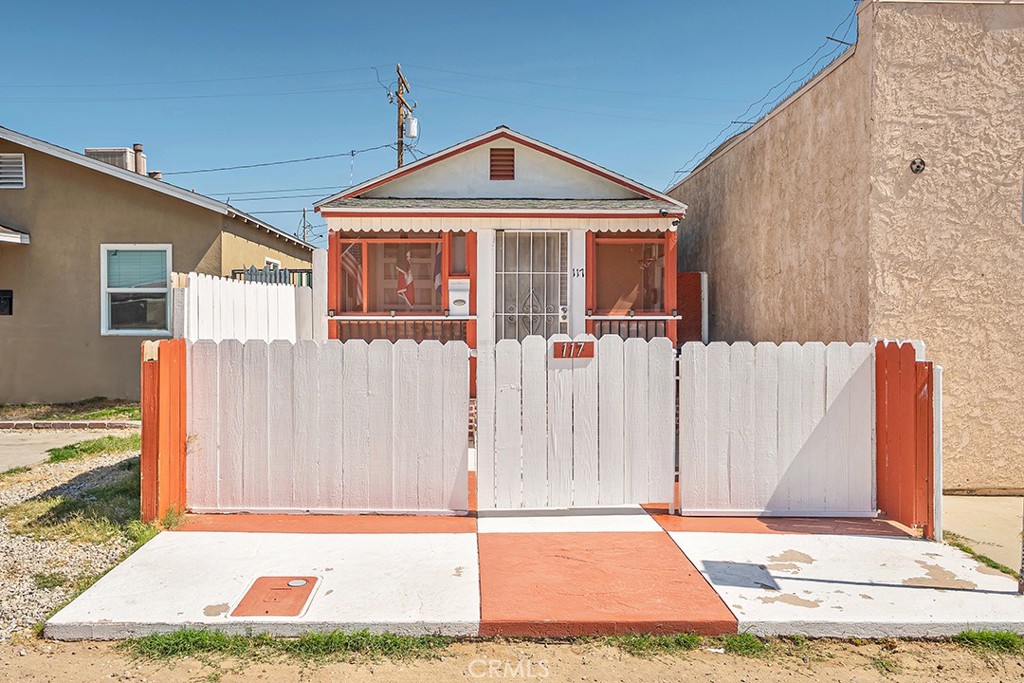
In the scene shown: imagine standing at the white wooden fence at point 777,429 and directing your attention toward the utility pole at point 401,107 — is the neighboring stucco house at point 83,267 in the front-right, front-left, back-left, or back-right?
front-left

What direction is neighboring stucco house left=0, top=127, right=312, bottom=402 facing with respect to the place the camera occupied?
facing the viewer

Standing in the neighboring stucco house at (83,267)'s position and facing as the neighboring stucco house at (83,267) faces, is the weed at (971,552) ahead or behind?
ahead

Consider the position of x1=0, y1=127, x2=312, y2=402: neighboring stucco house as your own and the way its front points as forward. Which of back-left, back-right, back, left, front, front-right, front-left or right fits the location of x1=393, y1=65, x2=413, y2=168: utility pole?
back-left

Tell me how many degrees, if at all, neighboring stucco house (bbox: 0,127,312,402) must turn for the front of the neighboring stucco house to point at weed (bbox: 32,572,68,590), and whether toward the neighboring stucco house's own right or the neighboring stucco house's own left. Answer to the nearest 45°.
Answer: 0° — it already faces it

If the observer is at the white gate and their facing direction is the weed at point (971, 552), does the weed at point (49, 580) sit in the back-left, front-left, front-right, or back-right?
back-right

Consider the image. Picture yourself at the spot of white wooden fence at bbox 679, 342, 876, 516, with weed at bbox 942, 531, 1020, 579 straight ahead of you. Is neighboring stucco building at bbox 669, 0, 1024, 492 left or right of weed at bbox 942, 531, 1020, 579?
left

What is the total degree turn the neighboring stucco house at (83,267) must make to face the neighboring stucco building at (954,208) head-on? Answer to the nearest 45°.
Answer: approximately 45° to its left

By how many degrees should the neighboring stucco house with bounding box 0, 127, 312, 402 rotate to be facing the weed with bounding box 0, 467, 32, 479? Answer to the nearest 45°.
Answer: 0° — it already faces it

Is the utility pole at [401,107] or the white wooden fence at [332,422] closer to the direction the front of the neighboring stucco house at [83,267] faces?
the white wooden fence

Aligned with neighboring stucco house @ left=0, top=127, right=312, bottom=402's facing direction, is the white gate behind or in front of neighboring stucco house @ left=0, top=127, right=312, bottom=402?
in front

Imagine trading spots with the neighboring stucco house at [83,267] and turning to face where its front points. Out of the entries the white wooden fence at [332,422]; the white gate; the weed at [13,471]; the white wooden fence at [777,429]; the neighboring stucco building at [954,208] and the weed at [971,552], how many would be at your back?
0

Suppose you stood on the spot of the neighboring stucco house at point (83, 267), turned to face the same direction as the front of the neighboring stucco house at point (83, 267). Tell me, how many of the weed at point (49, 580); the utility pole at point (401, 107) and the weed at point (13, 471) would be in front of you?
2
